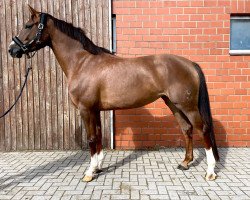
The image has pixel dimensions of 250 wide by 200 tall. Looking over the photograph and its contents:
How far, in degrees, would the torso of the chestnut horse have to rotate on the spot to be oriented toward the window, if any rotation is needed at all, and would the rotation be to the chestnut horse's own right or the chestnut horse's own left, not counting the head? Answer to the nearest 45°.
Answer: approximately 135° to the chestnut horse's own right

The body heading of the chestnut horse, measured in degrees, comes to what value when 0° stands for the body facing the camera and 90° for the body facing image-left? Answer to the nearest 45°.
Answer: approximately 90°
